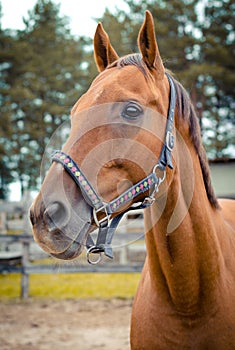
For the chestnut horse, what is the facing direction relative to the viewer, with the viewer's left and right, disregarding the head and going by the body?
facing the viewer and to the left of the viewer

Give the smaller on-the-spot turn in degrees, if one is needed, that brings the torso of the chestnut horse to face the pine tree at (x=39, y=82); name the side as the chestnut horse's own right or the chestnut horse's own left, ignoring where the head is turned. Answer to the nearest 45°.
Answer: approximately 135° to the chestnut horse's own right

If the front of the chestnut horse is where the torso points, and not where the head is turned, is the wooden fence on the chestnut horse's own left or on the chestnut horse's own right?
on the chestnut horse's own right
